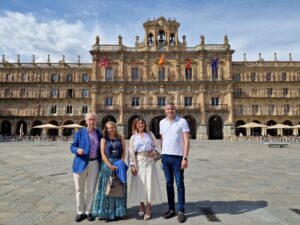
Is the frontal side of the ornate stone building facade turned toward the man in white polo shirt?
yes

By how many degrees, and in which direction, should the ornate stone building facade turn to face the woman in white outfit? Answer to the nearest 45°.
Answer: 0° — it already faces them

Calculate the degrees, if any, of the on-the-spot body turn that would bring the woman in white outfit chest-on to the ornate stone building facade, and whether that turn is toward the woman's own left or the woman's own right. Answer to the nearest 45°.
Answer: approximately 180°

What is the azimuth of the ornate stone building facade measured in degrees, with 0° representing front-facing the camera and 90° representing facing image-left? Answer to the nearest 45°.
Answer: approximately 0°

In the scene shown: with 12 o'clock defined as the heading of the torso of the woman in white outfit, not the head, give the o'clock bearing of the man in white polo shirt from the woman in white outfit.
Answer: The man in white polo shirt is roughly at 9 o'clock from the woman in white outfit.

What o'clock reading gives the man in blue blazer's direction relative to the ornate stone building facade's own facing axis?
The man in blue blazer is roughly at 12 o'clock from the ornate stone building facade.

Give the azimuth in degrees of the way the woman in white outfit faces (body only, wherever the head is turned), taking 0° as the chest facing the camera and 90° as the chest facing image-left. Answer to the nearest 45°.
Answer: approximately 0°

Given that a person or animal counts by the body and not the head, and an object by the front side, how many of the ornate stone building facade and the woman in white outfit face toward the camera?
2

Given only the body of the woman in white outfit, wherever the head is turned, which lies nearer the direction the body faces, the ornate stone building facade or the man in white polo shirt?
the man in white polo shirt

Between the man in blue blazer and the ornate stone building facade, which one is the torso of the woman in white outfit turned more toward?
the man in blue blazer
